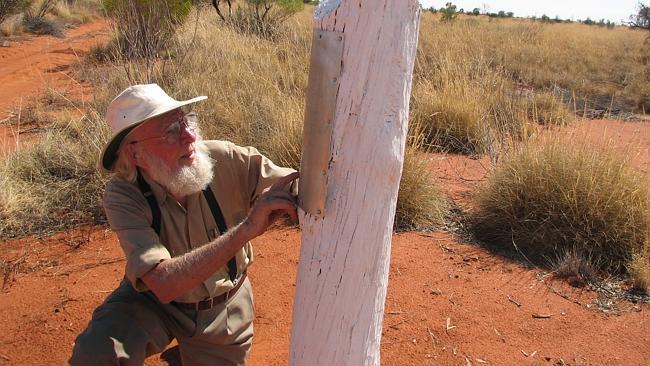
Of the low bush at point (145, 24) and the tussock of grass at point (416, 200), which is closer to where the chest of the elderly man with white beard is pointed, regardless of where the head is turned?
the tussock of grass

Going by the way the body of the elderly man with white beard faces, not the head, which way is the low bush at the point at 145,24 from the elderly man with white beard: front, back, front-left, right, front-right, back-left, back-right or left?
back-left

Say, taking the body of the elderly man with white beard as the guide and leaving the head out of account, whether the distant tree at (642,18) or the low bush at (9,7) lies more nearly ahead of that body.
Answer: the distant tree

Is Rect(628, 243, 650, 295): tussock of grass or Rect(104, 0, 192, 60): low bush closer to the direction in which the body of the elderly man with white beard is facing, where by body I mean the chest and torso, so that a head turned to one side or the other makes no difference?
the tussock of grass

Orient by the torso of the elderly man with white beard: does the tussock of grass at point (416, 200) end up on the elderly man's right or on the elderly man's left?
on the elderly man's left

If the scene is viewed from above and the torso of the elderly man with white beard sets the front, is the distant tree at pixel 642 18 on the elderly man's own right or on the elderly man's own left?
on the elderly man's own left

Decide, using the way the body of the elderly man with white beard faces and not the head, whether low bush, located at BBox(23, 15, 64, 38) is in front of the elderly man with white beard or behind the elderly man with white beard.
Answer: behind

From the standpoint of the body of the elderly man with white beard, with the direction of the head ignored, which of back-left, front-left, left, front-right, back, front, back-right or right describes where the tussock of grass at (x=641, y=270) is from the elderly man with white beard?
front-left

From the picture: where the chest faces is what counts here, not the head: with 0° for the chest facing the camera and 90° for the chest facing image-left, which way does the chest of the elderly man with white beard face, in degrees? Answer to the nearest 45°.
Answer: approximately 315°

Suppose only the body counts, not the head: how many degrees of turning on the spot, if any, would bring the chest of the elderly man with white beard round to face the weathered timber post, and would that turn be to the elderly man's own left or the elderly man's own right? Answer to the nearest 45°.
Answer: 0° — they already face it

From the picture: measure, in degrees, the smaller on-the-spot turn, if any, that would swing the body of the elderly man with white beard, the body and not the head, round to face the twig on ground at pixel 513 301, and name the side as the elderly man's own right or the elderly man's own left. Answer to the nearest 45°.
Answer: approximately 45° to the elderly man's own left
